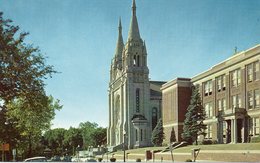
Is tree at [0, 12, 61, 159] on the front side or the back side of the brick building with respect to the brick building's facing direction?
on the front side

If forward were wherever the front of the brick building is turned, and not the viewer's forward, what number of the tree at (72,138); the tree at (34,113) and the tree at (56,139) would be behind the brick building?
0

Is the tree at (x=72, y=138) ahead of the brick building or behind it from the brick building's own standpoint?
ahead

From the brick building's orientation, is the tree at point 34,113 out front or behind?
out front

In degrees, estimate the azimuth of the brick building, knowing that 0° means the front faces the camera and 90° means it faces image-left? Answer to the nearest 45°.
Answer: approximately 45°
